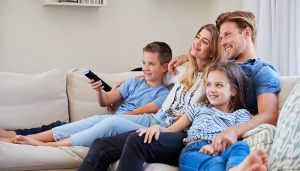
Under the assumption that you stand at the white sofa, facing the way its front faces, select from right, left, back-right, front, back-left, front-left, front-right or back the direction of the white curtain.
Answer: left

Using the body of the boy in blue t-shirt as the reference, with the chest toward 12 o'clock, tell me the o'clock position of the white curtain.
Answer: The white curtain is roughly at 7 o'clock from the boy in blue t-shirt.

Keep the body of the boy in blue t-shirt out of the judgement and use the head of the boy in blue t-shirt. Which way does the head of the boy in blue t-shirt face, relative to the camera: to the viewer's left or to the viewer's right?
to the viewer's left

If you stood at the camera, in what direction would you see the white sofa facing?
facing the viewer

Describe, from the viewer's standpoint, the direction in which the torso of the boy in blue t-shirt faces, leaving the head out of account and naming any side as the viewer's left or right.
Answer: facing the viewer and to the left of the viewer
